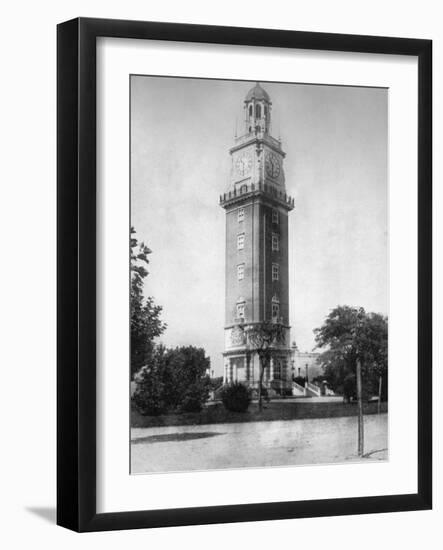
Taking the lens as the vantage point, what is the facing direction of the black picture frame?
facing the viewer and to the right of the viewer
